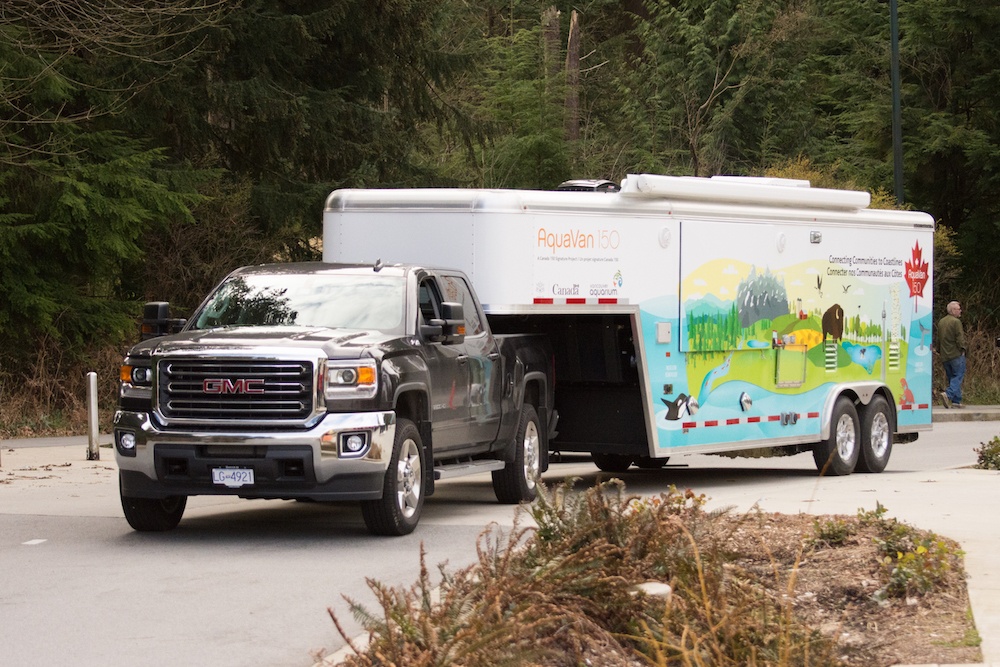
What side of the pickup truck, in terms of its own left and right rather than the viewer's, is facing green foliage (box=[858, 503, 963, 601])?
left

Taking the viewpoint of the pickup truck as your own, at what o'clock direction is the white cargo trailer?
The white cargo trailer is roughly at 6 o'clock from the pickup truck.

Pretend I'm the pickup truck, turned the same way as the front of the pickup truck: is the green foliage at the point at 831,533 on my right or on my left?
on my left

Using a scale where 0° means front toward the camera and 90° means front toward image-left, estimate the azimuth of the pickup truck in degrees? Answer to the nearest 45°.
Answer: approximately 45°

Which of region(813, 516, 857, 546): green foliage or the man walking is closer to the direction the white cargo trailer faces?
the green foliage

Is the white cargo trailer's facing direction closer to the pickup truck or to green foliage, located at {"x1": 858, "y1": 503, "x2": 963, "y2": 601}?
the pickup truck

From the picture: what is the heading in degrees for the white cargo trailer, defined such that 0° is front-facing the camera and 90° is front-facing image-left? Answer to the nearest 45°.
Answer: approximately 45°

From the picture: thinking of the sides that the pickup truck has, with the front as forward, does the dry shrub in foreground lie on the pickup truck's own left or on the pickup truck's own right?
on the pickup truck's own left

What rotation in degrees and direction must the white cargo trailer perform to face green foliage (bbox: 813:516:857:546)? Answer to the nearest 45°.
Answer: approximately 45° to its left

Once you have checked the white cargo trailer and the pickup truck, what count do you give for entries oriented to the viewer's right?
0

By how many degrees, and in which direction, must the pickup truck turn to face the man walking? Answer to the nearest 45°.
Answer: approximately 180°
